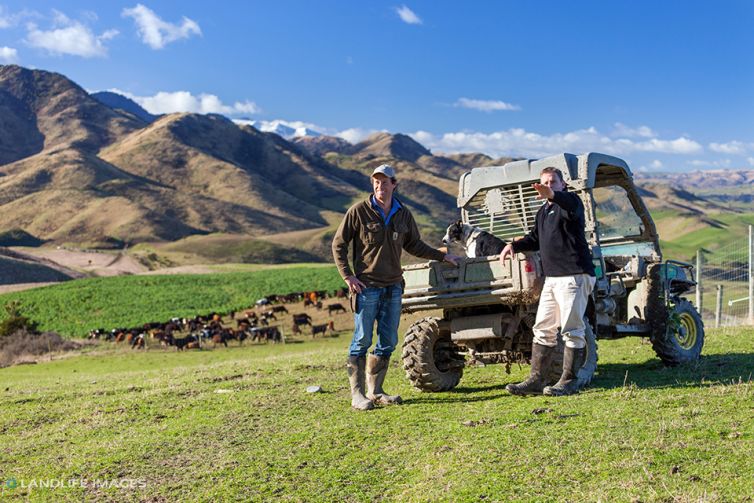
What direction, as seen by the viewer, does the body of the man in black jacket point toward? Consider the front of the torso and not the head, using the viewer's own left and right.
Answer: facing the viewer and to the left of the viewer

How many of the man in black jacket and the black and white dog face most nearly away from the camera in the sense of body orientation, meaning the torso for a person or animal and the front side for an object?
0

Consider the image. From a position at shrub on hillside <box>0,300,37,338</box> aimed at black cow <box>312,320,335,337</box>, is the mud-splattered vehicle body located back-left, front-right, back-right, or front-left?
front-right

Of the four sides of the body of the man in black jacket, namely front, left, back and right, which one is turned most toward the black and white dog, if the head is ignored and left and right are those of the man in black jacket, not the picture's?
right

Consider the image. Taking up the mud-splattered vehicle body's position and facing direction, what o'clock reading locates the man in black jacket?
The man in black jacket is roughly at 4 o'clock from the mud-splattered vehicle body.

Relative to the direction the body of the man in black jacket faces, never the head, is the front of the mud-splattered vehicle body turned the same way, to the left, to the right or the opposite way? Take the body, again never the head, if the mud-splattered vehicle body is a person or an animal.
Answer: the opposite way

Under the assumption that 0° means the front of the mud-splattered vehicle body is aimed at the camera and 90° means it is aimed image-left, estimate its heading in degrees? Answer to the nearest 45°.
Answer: approximately 225°

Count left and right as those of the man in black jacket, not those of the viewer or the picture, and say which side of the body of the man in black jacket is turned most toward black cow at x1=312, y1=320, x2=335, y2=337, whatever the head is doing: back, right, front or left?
right

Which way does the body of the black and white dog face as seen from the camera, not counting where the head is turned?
to the viewer's left

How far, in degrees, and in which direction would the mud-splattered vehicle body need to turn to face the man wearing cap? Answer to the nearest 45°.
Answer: approximately 180°

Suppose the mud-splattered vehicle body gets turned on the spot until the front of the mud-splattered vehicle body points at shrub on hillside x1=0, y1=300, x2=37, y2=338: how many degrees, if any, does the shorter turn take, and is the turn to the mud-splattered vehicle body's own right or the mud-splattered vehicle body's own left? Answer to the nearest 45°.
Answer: approximately 90° to the mud-splattered vehicle body's own left
